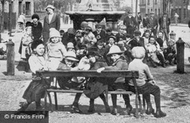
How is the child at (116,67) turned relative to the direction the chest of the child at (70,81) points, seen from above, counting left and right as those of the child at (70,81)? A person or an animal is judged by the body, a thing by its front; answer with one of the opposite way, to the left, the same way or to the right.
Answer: to the right

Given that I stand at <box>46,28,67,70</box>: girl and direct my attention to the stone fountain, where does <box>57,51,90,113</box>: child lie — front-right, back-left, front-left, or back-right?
back-right

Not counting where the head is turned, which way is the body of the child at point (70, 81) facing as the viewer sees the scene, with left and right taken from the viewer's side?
facing the viewer and to the right of the viewer

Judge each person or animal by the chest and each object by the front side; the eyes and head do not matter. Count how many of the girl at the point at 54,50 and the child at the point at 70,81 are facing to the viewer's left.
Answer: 0

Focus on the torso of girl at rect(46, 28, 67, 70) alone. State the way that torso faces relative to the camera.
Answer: toward the camera

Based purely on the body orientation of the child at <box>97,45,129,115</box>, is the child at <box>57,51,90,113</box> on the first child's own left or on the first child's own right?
on the first child's own right

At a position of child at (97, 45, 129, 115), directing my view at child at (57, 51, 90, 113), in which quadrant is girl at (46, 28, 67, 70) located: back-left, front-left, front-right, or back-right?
front-right

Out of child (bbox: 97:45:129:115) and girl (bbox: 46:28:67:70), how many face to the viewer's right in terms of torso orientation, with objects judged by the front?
0

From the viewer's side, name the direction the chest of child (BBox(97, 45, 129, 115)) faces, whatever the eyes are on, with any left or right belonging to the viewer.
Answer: facing the viewer and to the left of the viewer

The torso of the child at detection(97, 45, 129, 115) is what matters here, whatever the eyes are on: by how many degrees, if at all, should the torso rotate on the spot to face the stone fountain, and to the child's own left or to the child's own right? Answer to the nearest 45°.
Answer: approximately 135° to the child's own right
